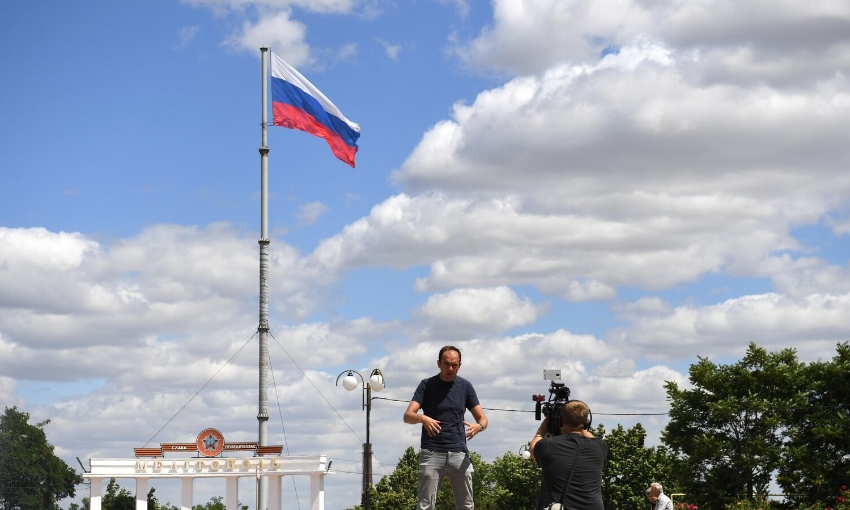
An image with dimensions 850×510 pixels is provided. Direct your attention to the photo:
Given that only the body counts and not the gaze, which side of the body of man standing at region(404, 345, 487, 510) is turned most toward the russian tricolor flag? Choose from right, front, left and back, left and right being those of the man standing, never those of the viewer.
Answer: back

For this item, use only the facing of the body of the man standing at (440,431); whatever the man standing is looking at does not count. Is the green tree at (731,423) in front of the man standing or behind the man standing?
behind

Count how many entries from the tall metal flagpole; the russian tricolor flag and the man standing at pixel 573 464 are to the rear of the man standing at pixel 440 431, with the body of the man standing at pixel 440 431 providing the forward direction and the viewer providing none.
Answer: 2

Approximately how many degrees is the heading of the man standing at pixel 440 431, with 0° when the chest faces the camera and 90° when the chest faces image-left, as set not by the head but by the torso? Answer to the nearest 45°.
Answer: approximately 0°

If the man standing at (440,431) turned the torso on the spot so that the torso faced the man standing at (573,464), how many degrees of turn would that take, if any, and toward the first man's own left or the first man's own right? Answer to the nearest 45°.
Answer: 0° — they already face them

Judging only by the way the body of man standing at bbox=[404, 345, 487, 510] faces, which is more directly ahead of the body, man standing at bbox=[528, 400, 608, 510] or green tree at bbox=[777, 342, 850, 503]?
the man standing

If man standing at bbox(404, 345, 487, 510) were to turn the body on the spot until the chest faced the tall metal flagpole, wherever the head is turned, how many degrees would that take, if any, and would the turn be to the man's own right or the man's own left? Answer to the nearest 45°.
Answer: approximately 180°
